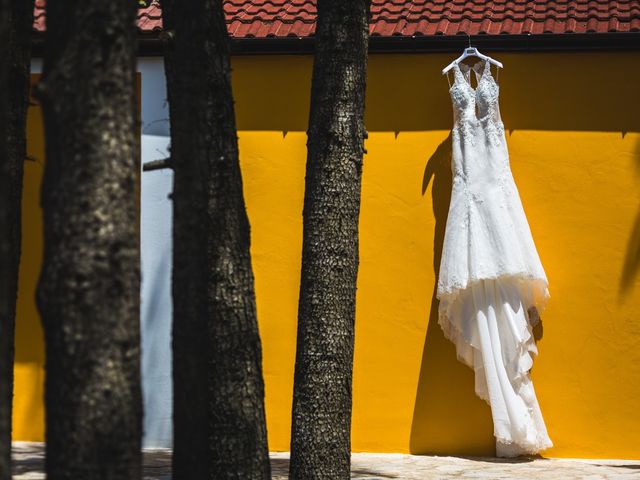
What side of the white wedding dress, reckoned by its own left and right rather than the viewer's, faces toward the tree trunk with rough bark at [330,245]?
front

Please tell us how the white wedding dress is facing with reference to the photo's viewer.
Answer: facing the viewer

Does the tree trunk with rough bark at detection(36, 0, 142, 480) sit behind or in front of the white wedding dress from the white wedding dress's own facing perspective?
in front
